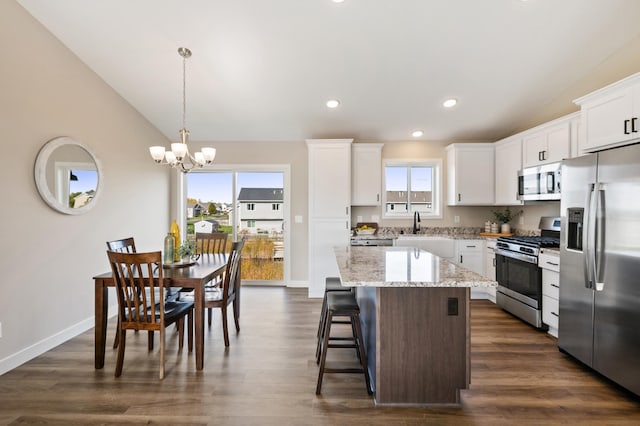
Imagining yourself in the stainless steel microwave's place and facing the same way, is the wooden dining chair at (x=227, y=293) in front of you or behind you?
in front

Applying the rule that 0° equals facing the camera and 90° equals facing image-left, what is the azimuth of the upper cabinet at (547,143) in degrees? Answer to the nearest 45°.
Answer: approximately 45°

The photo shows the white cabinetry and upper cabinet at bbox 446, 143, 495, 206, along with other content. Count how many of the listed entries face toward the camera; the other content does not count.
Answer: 2

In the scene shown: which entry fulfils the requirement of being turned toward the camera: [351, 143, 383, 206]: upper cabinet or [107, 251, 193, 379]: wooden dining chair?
the upper cabinet

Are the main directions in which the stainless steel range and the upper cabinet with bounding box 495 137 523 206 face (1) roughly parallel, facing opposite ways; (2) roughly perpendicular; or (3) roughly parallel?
roughly parallel

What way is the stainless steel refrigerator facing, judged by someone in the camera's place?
facing the viewer and to the left of the viewer

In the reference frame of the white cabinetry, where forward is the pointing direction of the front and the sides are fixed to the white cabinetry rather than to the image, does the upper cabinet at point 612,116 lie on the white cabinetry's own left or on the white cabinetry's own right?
on the white cabinetry's own left

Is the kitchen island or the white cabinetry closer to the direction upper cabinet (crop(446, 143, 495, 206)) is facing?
the kitchen island

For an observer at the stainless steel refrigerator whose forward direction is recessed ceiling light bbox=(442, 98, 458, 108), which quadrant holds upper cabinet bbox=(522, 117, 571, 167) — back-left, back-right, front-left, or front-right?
front-right

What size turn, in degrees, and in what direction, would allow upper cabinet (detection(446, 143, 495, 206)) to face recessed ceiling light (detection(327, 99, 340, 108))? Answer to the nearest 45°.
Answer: approximately 45° to its right

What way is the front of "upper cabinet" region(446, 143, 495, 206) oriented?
toward the camera

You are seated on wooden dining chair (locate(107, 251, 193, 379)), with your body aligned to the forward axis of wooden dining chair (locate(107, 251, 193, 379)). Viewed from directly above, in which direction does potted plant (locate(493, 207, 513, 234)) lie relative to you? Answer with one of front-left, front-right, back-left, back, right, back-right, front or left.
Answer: front-right

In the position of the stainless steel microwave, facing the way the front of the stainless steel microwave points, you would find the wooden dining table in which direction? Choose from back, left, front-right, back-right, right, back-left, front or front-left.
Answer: front

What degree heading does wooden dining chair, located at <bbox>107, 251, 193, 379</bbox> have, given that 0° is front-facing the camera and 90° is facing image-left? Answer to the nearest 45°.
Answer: approximately 225°

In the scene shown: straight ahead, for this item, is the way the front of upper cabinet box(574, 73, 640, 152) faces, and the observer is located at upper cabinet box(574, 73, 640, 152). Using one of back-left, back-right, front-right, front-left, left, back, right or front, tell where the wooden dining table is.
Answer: front

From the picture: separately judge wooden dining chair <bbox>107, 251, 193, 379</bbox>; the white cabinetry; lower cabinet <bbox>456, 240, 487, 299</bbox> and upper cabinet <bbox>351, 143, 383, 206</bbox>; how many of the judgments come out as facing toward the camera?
3

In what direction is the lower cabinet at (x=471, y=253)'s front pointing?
toward the camera

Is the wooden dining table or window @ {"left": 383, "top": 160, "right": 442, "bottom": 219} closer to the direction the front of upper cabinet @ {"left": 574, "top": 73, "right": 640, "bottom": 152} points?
the wooden dining table

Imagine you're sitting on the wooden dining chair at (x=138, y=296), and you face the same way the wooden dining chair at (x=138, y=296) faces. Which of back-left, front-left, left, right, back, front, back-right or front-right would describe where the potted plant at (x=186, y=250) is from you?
front
